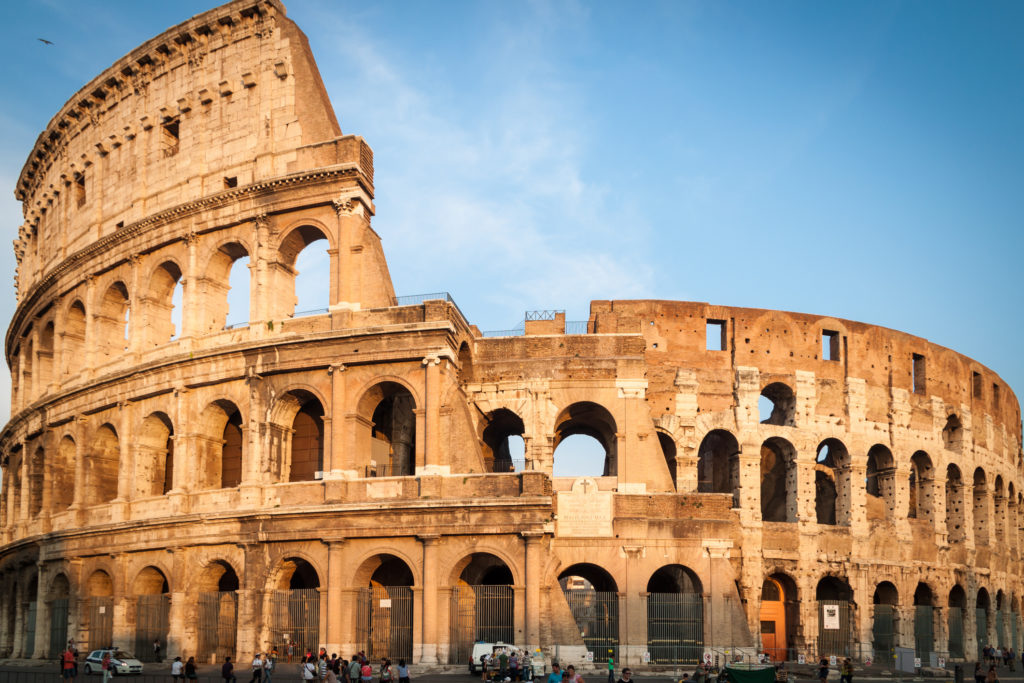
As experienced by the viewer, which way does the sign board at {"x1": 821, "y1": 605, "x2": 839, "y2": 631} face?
facing the viewer

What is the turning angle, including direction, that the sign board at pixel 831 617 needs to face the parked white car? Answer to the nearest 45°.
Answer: approximately 45° to its right
